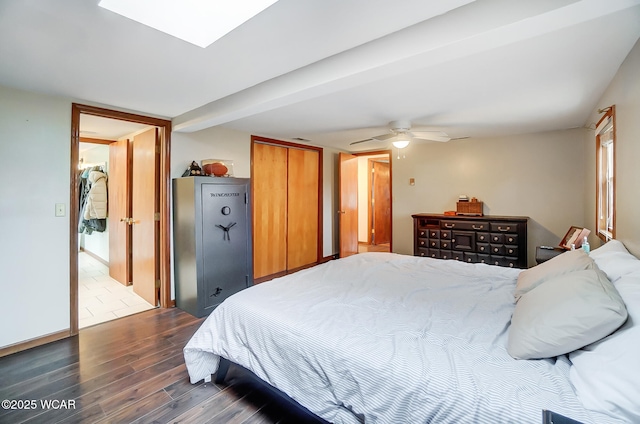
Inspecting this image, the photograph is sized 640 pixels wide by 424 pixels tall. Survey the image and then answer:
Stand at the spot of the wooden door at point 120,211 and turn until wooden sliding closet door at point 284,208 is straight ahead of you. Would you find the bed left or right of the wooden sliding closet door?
right

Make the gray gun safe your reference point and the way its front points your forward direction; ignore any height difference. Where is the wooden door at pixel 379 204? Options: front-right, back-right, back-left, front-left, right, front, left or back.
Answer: left

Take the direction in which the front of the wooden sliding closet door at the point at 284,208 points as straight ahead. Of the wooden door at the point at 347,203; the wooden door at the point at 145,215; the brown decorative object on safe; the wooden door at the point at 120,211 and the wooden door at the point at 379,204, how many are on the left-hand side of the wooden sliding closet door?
2

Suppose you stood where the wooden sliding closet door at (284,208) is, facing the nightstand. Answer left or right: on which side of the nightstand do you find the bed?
right

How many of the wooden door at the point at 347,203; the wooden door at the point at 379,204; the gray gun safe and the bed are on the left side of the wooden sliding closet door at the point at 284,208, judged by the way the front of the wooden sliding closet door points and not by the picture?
2

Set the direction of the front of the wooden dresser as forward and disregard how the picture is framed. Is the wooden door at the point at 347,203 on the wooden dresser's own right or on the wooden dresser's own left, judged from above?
on the wooden dresser's own right

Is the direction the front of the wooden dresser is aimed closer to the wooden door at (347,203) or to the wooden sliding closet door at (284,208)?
the wooden sliding closet door

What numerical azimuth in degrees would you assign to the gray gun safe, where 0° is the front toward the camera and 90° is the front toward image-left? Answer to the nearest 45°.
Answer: approximately 315°

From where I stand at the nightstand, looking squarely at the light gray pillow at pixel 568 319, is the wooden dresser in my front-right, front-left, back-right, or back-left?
back-right

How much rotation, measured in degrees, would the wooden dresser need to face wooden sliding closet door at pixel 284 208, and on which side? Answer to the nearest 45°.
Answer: approximately 45° to its right

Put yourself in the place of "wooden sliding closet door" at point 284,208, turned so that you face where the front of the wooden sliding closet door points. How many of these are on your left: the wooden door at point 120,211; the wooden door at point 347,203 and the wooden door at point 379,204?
2

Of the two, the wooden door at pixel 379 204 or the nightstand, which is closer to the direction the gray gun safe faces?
the nightstand

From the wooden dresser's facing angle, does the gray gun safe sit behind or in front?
in front
